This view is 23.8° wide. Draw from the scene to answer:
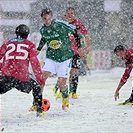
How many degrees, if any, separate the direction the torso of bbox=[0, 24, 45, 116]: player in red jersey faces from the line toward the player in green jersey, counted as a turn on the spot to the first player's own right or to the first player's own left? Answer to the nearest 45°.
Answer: approximately 45° to the first player's own right

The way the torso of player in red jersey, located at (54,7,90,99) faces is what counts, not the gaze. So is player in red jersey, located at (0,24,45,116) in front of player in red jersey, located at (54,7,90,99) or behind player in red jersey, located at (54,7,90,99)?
in front

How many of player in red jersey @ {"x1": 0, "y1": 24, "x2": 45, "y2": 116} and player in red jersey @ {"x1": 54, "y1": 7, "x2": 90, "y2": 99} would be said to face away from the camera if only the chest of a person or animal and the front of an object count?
1

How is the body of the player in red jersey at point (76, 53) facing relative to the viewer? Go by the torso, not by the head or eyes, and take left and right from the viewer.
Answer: facing the viewer and to the left of the viewer

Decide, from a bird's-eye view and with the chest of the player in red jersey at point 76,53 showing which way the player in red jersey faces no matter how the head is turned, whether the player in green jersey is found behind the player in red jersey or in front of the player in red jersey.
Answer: in front

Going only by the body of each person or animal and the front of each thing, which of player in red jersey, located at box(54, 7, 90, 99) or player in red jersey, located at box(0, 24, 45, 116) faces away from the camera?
player in red jersey, located at box(0, 24, 45, 116)

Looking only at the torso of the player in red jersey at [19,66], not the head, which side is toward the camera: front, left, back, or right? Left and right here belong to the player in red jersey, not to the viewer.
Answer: back
